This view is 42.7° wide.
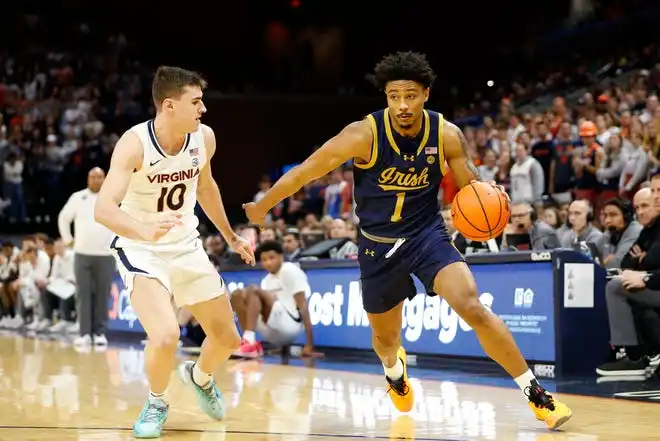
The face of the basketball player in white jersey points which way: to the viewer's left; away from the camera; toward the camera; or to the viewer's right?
to the viewer's right

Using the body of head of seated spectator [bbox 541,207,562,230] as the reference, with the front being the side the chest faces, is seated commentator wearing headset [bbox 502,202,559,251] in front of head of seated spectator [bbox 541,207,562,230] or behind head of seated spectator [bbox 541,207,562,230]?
in front

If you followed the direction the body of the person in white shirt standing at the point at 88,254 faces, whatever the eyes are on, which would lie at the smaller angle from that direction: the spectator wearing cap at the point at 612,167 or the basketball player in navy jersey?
the basketball player in navy jersey

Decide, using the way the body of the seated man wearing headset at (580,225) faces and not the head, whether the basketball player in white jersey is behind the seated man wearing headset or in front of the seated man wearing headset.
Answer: in front

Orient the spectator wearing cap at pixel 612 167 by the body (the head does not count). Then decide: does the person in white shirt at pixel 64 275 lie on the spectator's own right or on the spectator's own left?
on the spectator's own right
